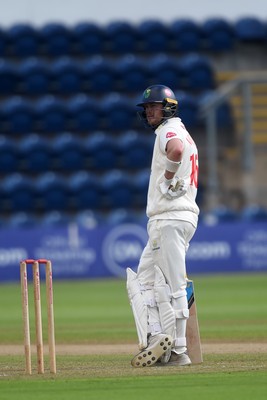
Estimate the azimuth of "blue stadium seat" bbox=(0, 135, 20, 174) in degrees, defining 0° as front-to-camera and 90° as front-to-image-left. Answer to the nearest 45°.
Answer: approximately 0°

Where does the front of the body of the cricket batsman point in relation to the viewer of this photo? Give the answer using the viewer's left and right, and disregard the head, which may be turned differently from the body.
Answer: facing to the left of the viewer

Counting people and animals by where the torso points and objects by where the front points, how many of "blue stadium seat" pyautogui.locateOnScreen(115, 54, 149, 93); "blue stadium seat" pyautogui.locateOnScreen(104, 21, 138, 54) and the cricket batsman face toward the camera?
2

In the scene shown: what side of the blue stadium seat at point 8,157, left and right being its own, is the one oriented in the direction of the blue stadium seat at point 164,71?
left

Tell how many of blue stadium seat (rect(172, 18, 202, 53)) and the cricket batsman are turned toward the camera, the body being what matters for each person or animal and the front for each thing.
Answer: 1

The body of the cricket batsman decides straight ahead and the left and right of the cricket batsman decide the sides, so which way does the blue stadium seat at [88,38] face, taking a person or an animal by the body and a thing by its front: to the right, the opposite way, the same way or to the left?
to the left
